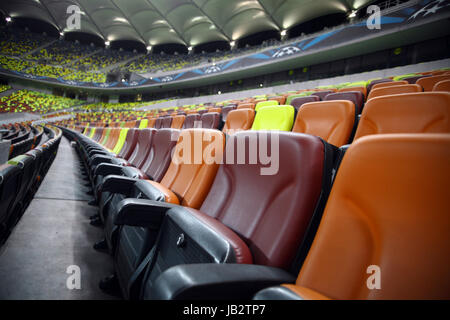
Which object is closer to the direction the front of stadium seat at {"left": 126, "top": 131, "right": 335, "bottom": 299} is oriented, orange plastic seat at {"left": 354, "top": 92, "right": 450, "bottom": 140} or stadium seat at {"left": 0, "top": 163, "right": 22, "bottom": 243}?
the stadium seat

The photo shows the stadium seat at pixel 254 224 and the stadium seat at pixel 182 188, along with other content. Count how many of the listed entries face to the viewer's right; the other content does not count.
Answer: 0

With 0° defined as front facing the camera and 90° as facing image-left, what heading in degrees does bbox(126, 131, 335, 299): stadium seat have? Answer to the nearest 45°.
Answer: approximately 45°

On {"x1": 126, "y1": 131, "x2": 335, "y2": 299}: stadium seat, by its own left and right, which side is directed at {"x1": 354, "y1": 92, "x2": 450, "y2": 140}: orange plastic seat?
back

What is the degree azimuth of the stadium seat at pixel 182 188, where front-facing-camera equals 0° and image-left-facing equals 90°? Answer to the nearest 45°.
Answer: approximately 45°
